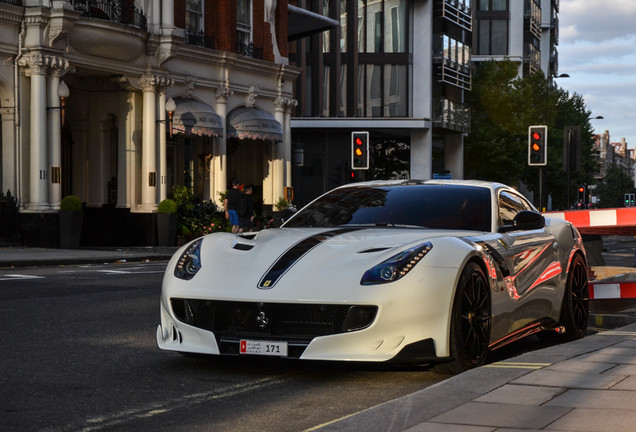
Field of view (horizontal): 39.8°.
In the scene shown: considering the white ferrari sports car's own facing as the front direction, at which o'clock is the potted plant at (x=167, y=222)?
The potted plant is roughly at 4 o'clock from the white ferrari sports car.

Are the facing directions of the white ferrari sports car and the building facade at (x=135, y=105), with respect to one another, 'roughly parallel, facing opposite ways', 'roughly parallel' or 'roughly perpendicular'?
roughly perpendicular

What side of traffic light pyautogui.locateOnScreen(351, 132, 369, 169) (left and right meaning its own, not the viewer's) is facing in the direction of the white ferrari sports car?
front

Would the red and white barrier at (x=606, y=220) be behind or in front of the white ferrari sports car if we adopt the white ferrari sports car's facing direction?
behind

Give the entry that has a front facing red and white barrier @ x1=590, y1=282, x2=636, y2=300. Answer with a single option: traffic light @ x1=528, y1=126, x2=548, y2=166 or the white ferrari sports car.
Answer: the traffic light

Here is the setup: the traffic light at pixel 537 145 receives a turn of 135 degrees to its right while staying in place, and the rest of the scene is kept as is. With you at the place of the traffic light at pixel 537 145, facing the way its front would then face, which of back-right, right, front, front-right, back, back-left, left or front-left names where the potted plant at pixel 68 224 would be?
front-left

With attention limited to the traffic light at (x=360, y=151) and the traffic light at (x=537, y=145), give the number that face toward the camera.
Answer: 2

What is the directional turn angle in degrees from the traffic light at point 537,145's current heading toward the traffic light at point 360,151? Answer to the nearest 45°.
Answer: approximately 90° to its right

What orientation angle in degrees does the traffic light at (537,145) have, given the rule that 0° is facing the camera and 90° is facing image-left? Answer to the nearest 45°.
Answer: approximately 0°

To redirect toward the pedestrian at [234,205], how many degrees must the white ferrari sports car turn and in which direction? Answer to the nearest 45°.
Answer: approximately 135° to its right

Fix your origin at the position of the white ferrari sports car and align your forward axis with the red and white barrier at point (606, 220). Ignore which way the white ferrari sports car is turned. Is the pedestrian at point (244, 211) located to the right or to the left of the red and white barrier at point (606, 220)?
left

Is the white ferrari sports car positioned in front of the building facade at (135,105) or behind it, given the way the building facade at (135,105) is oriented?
in front

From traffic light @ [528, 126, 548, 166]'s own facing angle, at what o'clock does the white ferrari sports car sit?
The white ferrari sports car is roughly at 12 o'clock from the traffic light.

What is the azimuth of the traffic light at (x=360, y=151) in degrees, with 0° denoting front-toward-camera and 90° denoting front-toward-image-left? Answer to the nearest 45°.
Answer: approximately 0°
